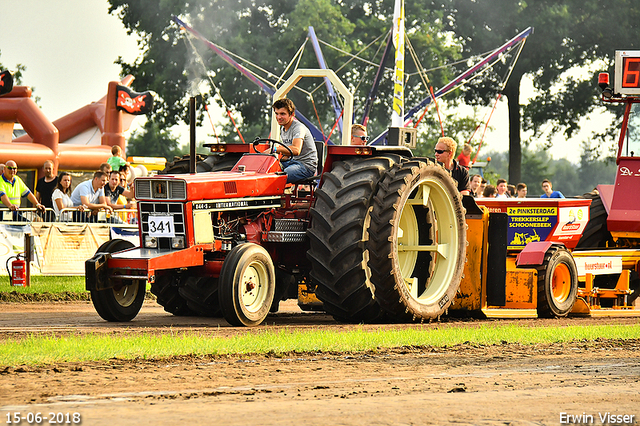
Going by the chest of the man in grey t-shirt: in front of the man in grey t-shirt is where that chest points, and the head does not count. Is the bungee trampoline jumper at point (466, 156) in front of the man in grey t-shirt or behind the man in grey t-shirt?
behind

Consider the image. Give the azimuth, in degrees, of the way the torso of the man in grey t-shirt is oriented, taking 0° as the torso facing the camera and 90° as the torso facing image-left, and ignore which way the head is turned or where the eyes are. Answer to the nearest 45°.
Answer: approximately 45°

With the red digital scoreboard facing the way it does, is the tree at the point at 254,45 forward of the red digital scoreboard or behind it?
behind

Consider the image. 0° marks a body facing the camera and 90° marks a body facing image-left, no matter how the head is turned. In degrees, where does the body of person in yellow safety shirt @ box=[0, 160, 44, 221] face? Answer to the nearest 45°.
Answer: approximately 315°

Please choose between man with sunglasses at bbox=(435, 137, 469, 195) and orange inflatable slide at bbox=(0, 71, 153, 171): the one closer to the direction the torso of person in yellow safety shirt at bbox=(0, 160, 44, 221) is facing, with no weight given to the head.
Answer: the man with sunglasses

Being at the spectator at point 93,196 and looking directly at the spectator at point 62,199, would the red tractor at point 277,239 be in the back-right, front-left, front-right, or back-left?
back-left

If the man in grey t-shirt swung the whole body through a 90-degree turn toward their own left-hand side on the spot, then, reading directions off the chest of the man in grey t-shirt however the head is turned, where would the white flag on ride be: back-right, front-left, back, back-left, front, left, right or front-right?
back-left

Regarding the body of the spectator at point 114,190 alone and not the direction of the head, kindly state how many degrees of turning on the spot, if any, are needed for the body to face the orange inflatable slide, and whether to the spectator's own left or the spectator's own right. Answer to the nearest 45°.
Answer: approximately 180°

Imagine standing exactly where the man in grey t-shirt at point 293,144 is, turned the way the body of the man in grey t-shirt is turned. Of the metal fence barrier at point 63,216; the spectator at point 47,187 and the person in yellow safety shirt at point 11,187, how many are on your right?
3

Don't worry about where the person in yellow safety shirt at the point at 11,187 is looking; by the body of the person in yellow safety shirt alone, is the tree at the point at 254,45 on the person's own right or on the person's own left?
on the person's own left

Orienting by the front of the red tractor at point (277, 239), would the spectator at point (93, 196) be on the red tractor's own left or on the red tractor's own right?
on the red tractor's own right

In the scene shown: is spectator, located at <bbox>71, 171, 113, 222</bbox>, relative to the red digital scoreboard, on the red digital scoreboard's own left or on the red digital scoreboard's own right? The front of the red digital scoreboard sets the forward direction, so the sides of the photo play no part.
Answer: on the red digital scoreboard's own right
